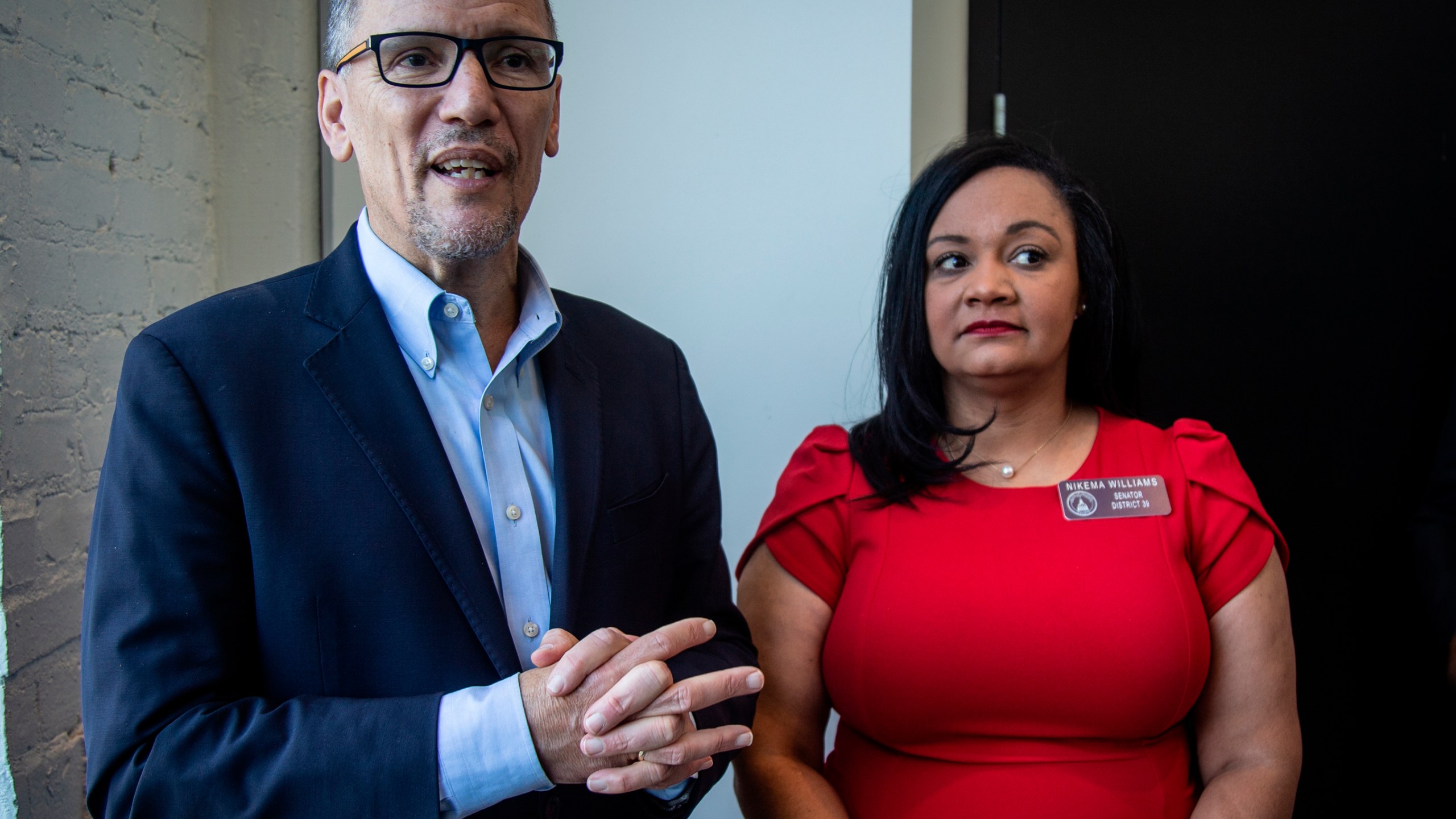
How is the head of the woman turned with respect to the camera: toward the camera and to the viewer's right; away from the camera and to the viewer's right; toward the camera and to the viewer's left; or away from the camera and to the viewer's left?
toward the camera and to the viewer's left

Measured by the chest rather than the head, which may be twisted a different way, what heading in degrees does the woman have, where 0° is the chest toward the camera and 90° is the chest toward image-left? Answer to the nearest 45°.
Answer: approximately 0°

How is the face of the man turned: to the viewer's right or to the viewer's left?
to the viewer's right
